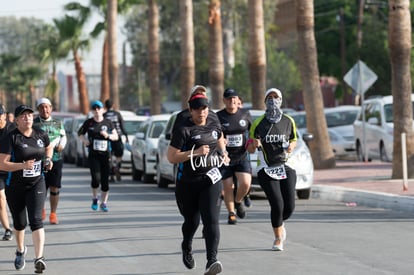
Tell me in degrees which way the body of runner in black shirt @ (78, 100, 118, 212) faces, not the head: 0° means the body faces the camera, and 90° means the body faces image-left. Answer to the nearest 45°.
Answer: approximately 0°

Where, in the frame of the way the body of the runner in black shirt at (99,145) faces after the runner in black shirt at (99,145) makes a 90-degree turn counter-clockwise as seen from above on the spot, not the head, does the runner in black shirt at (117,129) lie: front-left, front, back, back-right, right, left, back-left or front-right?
left

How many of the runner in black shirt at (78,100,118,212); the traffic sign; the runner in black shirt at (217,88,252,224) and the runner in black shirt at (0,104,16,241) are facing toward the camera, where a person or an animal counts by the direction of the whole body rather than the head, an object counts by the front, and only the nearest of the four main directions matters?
3

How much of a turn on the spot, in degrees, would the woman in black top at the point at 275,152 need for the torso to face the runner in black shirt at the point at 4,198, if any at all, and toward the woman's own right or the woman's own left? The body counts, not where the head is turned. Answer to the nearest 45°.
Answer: approximately 90° to the woman's own right

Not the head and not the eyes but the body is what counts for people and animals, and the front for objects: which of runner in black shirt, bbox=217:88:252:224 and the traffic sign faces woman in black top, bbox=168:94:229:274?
the runner in black shirt

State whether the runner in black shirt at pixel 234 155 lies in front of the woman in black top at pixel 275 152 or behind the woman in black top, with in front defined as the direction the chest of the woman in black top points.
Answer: behind

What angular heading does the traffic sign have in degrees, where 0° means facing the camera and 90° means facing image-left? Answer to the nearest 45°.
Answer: approximately 180°

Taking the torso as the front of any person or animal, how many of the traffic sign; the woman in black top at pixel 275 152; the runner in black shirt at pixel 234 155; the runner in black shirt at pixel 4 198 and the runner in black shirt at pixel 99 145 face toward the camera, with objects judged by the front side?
4
